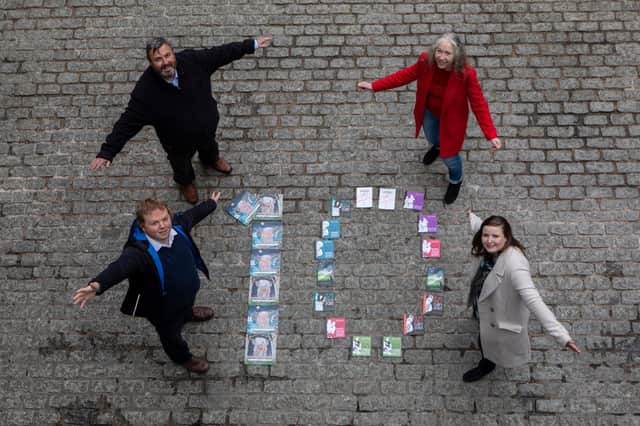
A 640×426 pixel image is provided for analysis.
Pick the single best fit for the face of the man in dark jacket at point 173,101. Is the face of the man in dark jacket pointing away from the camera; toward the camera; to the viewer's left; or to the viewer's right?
toward the camera

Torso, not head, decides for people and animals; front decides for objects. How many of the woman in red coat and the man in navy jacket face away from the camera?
0

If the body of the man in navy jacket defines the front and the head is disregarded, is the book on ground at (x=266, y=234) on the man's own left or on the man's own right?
on the man's own left

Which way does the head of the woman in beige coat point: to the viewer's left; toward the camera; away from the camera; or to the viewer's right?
toward the camera

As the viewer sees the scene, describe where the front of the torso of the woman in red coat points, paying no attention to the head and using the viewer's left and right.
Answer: facing the viewer and to the left of the viewer

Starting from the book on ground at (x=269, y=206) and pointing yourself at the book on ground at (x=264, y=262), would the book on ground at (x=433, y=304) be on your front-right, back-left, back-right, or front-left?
front-left

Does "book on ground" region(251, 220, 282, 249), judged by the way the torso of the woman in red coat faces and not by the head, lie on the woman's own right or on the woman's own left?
on the woman's own right

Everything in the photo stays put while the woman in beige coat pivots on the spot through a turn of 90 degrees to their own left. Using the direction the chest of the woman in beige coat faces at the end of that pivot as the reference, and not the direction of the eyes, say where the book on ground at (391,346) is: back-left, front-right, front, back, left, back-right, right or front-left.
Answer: back

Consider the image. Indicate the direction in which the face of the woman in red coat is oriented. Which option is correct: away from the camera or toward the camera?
toward the camera

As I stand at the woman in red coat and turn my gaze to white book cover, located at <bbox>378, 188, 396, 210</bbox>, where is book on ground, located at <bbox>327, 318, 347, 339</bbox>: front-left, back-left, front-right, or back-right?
front-left

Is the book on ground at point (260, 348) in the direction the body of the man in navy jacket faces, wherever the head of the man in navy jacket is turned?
no

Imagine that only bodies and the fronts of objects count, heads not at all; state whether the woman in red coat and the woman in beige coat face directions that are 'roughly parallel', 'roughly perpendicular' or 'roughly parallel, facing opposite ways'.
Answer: roughly parallel

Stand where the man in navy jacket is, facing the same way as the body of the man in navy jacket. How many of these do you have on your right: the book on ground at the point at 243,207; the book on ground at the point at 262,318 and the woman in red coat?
0

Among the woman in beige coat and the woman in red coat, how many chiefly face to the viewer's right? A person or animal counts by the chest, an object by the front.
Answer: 0

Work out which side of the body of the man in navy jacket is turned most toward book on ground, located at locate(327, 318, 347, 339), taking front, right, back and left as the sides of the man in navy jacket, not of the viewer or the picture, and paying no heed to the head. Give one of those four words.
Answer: left

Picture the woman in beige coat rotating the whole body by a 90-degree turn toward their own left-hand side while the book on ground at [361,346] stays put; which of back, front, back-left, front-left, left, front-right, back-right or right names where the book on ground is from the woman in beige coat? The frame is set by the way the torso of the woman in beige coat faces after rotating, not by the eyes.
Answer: back
